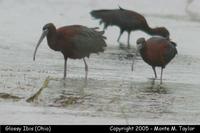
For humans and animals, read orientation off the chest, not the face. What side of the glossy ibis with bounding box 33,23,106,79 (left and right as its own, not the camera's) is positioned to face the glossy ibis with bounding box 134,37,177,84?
back

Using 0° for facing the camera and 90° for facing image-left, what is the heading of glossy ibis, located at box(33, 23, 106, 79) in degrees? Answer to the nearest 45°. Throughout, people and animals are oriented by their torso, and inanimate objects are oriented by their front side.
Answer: approximately 90°
